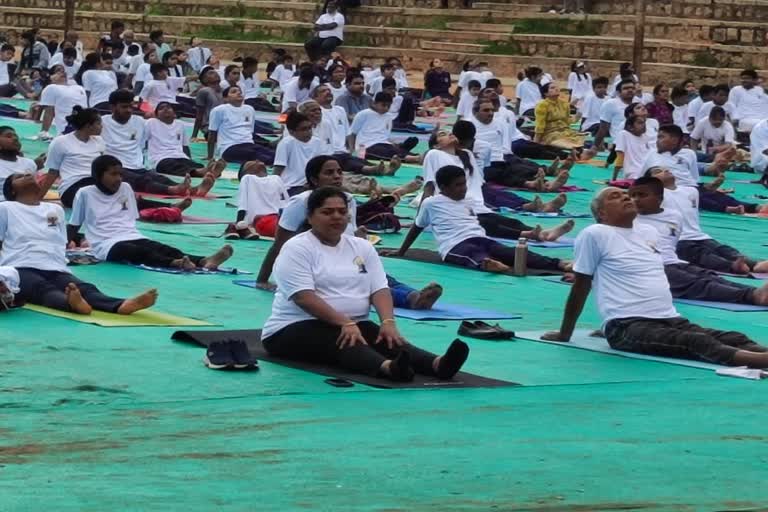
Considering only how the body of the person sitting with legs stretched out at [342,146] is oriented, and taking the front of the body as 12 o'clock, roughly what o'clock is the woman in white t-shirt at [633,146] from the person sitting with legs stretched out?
The woman in white t-shirt is roughly at 11 o'clock from the person sitting with legs stretched out.

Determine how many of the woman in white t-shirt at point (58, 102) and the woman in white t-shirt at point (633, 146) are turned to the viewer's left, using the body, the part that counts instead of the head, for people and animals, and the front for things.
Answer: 0

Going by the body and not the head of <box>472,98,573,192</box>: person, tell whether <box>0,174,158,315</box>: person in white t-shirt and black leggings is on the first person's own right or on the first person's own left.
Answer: on the first person's own right

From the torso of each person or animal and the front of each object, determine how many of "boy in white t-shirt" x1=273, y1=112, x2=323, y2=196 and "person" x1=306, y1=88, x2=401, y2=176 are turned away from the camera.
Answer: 0

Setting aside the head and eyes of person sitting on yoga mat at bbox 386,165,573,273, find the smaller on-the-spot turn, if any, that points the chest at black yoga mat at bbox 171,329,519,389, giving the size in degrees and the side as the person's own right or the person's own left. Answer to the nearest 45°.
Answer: approximately 45° to the person's own right

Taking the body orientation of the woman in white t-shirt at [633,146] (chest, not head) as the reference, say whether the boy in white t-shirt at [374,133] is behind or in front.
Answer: behind

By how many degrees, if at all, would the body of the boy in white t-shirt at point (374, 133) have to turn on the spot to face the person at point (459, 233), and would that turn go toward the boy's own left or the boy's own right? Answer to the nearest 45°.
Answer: approximately 45° to the boy's own right

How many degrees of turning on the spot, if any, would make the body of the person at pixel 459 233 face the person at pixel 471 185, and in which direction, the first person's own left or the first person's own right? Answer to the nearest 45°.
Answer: approximately 135° to the first person's own left

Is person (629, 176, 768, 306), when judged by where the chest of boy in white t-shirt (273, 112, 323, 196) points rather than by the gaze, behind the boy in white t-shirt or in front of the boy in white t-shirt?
in front

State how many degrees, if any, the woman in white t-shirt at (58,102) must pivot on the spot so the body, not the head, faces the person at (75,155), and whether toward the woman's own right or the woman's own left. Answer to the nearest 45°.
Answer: approximately 45° to the woman's own right

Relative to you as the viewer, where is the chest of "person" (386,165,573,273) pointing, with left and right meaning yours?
facing the viewer and to the right of the viewer
